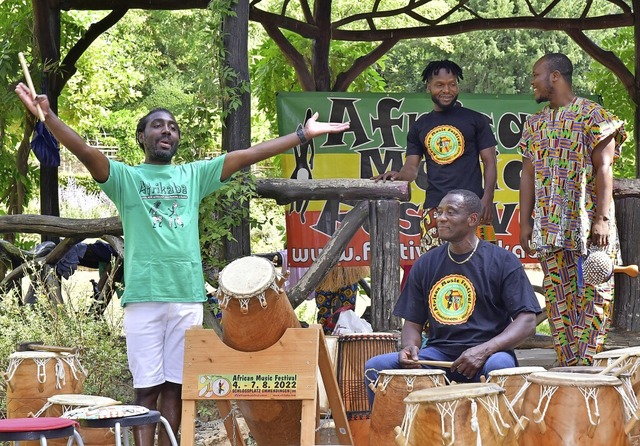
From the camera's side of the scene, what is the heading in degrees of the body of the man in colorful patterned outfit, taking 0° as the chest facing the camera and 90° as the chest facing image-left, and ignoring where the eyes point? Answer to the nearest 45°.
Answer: approximately 45°

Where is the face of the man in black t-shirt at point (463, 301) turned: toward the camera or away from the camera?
toward the camera

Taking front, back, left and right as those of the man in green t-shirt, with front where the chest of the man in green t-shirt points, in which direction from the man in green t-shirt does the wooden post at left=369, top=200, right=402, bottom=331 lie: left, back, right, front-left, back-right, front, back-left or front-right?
back-left

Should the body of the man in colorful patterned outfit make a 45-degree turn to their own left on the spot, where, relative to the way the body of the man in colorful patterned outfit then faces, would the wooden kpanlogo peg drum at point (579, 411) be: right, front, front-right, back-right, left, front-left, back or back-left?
front

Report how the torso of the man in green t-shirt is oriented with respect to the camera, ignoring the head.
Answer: toward the camera

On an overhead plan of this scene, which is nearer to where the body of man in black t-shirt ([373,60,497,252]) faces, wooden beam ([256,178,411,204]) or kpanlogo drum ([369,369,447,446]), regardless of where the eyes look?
the kpanlogo drum

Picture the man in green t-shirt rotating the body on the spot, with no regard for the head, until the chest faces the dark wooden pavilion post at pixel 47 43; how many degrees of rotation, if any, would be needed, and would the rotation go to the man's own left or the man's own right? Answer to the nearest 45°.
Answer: approximately 180°

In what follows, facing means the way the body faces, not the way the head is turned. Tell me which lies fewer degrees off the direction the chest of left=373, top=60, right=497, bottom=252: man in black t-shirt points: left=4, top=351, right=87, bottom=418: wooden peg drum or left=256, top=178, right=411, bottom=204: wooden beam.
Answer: the wooden peg drum

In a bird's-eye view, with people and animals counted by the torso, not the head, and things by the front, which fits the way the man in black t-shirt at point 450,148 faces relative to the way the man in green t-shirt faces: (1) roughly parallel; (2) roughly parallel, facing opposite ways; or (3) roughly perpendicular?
roughly parallel

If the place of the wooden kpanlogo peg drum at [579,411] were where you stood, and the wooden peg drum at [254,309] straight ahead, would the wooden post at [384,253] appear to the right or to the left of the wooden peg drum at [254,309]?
right

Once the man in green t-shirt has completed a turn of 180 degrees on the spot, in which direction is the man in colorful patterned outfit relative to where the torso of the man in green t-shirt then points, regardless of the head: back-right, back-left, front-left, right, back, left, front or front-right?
right

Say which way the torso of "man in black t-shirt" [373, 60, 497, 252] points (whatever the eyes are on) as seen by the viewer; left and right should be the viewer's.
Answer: facing the viewer

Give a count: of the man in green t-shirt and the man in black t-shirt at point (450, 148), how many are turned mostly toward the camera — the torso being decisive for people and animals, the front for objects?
2

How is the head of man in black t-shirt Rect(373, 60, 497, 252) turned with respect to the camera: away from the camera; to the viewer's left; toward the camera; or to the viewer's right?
toward the camera
